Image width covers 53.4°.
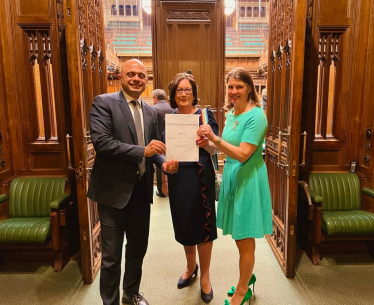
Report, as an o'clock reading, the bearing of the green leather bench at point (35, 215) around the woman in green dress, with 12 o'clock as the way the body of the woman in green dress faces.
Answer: The green leather bench is roughly at 2 o'clock from the woman in green dress.

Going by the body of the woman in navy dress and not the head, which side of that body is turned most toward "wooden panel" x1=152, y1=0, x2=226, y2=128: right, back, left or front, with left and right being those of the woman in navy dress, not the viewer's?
back

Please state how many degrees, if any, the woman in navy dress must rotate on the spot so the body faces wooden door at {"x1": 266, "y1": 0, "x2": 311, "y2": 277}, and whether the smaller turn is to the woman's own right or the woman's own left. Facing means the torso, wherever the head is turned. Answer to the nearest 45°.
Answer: approximately 135° to the woman's own left

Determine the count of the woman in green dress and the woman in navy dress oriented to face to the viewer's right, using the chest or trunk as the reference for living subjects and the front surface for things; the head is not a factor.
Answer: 0

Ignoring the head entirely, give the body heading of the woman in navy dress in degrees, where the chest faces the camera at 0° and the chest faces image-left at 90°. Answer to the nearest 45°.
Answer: approximately 0°

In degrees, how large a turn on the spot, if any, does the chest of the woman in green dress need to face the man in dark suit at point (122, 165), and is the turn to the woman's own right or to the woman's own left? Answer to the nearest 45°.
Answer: approximately 45° to the woman's own right

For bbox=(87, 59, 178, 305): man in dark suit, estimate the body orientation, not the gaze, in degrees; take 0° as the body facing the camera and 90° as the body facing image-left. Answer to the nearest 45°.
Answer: approximately 315°

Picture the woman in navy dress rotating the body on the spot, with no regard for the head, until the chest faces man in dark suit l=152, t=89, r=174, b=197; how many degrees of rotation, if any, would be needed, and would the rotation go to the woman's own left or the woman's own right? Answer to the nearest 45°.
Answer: approximately 180°

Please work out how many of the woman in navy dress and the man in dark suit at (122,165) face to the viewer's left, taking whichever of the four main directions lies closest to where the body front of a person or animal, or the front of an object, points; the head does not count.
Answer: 0

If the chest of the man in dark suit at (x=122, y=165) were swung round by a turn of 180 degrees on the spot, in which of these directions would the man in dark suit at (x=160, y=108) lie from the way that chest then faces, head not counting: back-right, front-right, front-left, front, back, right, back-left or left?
front-right
